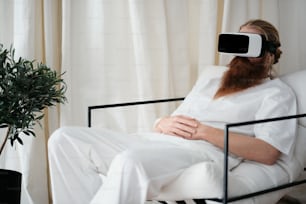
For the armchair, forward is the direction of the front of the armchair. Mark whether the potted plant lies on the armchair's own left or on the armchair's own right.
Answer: on the armchair's own right

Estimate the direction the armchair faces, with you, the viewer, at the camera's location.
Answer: facing the viewer and to the left of the viewer
